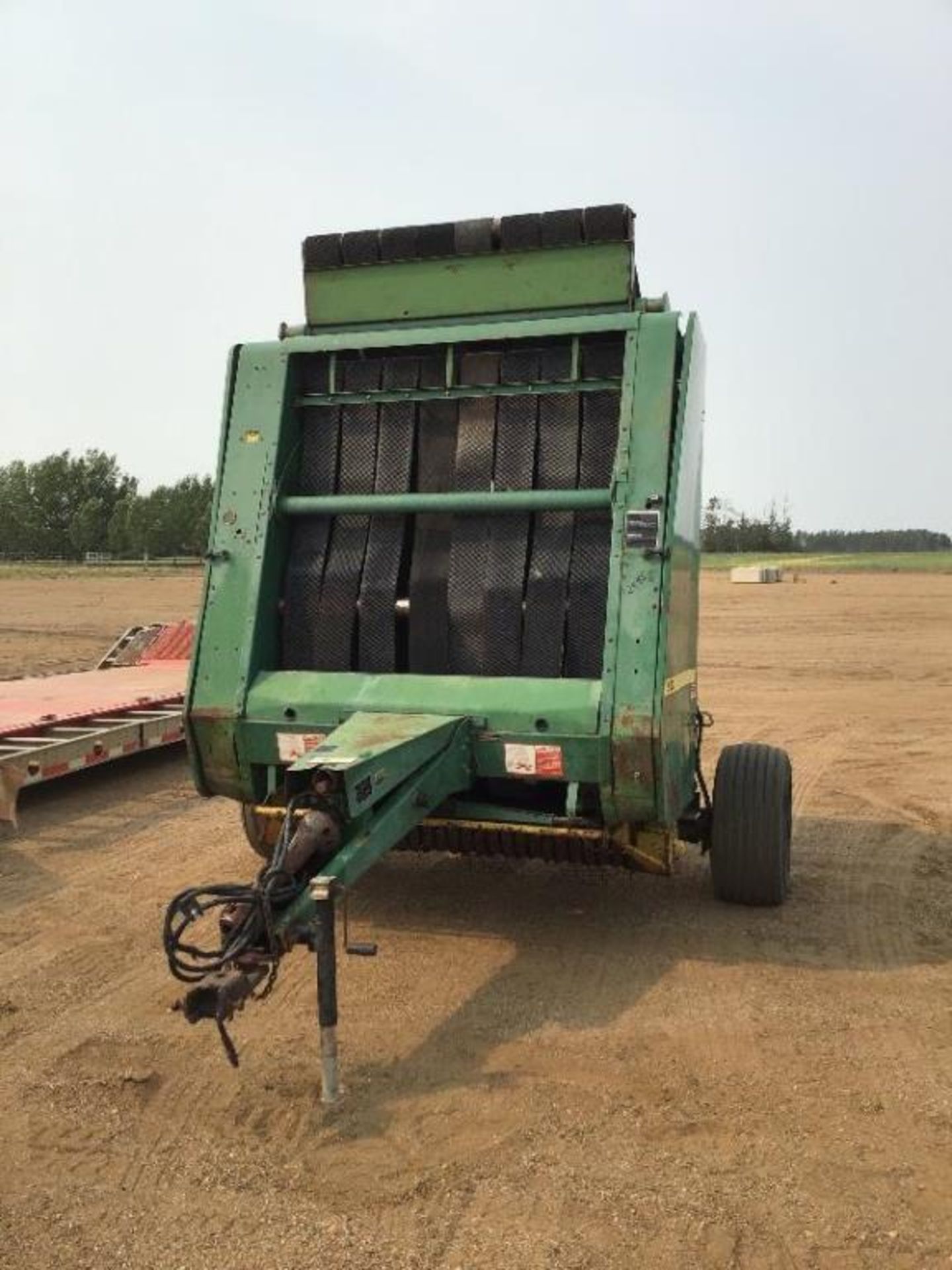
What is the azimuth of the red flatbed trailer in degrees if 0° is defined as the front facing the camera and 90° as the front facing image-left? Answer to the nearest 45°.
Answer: approximately 45°
